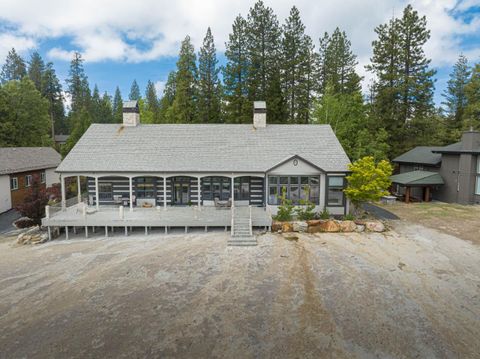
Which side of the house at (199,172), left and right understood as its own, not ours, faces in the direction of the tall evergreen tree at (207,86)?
back

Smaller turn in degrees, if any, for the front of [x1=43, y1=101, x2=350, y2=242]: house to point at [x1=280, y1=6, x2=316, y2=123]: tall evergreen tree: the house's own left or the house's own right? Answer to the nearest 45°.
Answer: approximately 135° to the house's own left

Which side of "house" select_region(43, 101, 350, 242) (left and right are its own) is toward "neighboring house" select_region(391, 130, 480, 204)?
left

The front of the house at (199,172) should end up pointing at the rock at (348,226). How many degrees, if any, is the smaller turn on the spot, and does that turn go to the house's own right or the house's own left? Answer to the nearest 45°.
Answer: approximately 45° to the house's own left

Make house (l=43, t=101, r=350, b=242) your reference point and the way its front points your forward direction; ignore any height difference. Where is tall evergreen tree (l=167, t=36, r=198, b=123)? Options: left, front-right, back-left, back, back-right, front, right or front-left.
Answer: back

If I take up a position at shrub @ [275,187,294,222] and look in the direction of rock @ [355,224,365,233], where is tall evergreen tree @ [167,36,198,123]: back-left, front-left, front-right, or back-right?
back-left

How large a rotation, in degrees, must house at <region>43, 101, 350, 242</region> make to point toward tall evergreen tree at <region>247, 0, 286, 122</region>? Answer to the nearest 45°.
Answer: approximately 135° to its left

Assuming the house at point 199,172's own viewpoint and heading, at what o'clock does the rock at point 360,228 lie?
The rock is roughly at 10 o'clock from the house.

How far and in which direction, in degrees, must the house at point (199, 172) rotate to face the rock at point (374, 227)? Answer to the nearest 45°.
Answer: approximately 45° to its left

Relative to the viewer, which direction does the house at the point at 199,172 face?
toward the camera
